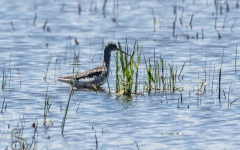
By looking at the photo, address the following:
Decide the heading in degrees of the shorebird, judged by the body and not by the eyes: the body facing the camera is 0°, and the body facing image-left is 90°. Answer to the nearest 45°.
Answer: approximately 270°
